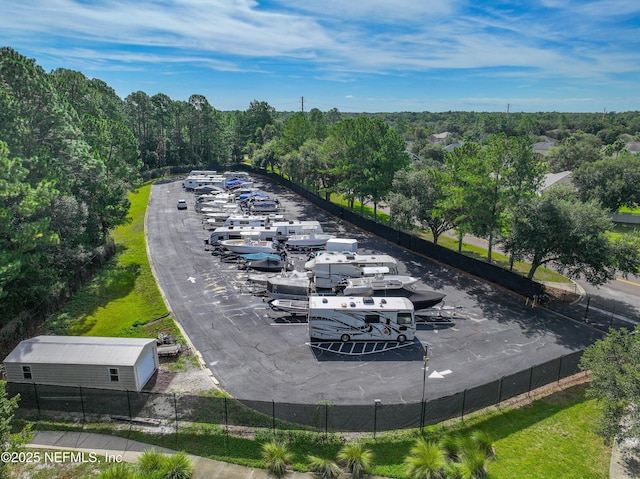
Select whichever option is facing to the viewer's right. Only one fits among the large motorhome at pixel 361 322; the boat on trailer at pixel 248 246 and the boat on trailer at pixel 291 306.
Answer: the large motorhome

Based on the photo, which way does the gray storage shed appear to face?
to the viewer's right

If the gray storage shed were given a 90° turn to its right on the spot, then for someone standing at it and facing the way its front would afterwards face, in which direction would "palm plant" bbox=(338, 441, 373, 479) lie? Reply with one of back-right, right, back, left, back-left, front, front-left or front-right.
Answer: front-left

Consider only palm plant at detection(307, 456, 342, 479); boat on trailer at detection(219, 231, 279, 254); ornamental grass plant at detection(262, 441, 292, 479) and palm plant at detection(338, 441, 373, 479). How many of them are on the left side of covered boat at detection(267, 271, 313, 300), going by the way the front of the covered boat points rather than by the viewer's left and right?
3

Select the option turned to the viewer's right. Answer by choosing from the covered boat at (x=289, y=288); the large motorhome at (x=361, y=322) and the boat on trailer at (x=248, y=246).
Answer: the large motorhome

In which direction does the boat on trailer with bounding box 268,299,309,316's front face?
to the viewer's left

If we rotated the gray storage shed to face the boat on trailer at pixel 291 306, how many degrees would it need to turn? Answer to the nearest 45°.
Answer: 0° — it already faces it

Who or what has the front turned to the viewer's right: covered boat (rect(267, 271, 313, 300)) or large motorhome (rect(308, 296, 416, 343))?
the large motorhome

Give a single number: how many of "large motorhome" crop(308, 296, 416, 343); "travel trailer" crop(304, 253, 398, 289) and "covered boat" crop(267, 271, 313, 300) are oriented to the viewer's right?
1

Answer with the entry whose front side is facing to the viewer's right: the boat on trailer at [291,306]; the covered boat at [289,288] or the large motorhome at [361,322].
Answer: the large motorhome

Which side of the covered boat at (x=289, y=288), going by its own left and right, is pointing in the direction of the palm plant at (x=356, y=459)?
left

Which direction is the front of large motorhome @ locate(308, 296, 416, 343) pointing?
to the viewer's right
